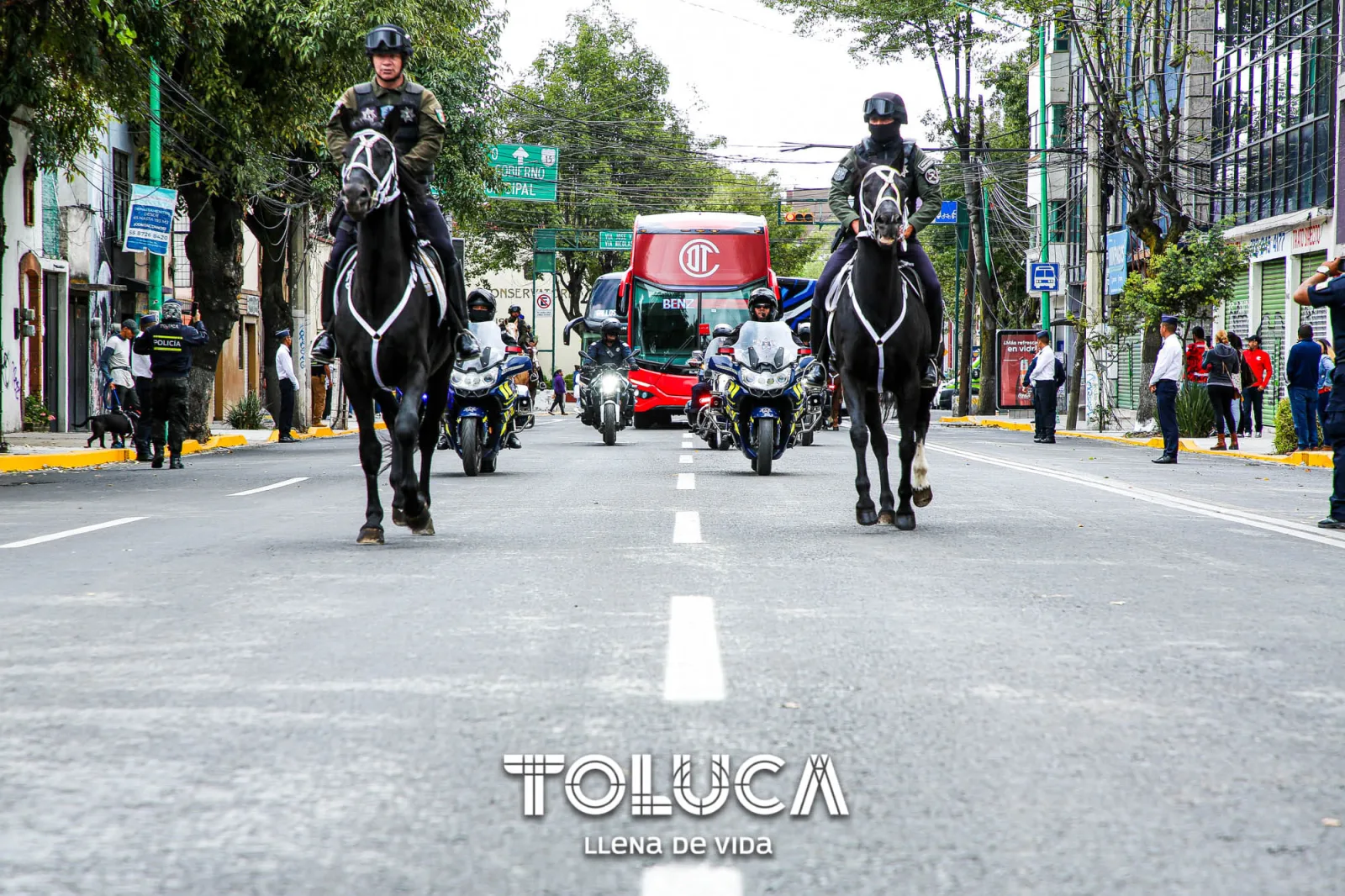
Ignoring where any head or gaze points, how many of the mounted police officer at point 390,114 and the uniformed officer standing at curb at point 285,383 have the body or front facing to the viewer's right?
1

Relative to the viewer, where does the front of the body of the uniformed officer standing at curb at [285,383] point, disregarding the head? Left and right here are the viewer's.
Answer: facing to the right of the viewer

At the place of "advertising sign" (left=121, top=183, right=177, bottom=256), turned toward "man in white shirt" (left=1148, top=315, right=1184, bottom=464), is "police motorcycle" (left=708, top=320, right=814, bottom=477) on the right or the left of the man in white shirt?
right

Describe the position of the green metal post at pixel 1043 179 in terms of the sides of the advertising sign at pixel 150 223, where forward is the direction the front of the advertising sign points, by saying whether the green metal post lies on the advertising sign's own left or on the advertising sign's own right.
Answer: on the advertising sign's own left

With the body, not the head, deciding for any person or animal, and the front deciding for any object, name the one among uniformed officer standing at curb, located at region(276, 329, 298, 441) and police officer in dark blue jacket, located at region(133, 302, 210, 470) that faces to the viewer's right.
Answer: the uniformed officer standing at curb

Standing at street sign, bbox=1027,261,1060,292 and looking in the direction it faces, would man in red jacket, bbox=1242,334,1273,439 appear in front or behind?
in front

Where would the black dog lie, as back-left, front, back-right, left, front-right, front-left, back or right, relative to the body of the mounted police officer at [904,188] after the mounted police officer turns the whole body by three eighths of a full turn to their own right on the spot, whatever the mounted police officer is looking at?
front

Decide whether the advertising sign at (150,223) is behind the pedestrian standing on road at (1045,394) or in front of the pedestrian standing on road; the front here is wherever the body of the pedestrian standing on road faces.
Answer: in front

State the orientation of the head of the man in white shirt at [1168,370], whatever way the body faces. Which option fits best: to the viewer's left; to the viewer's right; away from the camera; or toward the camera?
to the viewer's left

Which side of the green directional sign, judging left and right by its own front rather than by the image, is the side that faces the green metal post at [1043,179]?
left

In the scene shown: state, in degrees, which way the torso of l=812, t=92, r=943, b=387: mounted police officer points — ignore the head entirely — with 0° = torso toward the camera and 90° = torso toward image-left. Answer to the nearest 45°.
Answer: approximately 0°
